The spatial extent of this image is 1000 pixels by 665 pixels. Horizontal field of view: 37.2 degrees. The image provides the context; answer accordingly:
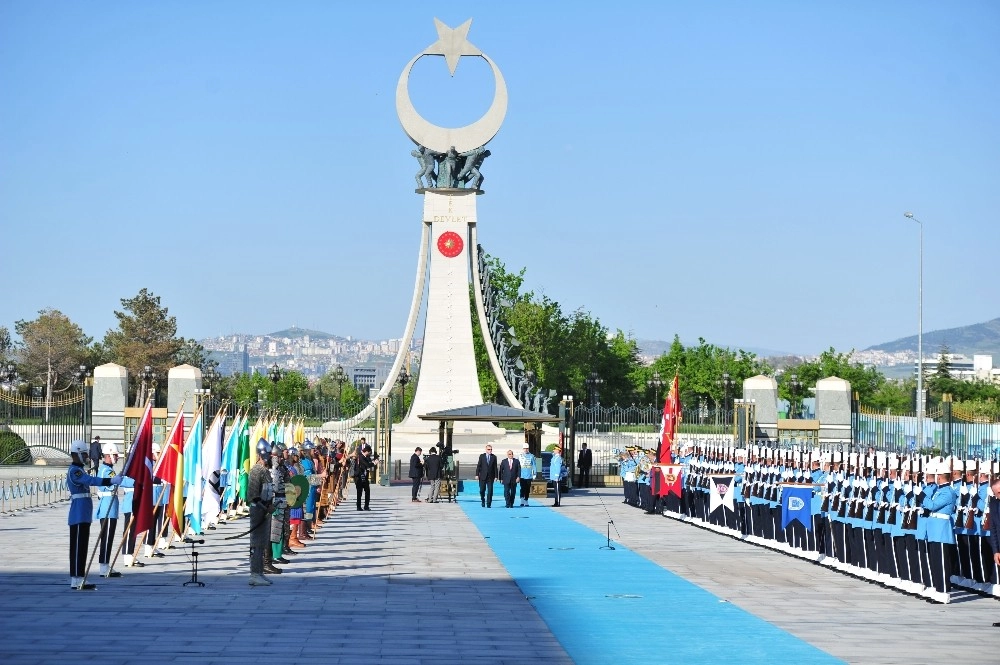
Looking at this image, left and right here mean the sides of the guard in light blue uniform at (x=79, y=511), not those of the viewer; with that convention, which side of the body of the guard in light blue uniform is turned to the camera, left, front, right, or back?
right

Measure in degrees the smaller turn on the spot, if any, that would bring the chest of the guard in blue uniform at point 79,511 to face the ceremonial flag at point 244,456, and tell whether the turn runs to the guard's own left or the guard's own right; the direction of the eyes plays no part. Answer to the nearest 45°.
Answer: approximately 90° to the guard's own left

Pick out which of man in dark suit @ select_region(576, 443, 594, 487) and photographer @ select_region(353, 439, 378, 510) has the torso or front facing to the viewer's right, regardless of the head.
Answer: the photographer

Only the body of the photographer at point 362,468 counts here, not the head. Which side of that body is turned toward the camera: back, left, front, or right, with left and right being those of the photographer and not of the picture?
right

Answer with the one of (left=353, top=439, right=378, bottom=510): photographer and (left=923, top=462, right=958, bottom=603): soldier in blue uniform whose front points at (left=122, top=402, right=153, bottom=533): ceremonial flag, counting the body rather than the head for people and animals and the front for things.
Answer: the soldier in blue uniform

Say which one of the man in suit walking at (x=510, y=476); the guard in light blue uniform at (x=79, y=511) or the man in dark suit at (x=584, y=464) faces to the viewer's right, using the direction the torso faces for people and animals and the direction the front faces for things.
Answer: the guard in light blue uniform

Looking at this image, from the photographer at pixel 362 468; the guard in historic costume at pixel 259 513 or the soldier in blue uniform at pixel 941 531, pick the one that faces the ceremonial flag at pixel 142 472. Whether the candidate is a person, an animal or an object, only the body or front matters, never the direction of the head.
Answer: the soldier in blue uniform

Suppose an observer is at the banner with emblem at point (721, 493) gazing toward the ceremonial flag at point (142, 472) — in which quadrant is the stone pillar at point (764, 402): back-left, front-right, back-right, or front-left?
back-right

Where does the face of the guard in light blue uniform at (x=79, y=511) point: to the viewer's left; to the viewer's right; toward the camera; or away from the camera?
to the viewer's right

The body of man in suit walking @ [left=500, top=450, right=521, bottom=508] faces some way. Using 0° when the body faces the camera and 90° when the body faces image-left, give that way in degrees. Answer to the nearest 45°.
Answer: approximately 0°

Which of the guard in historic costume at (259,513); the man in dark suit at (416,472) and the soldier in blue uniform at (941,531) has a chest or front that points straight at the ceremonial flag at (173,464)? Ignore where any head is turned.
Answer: the soldier in blue uniform
